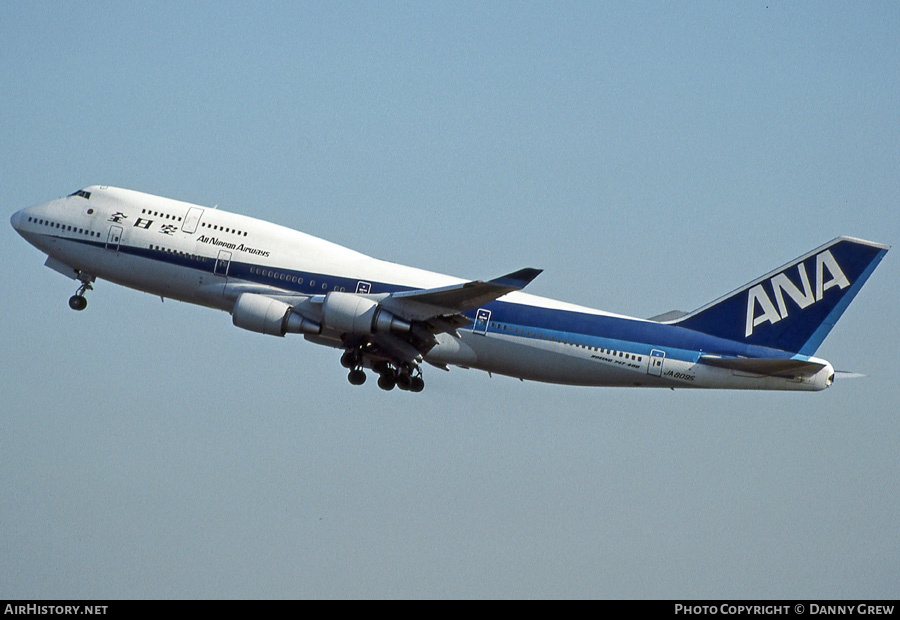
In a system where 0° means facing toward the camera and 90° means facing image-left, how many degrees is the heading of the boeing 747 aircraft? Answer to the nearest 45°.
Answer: approximately 90°
